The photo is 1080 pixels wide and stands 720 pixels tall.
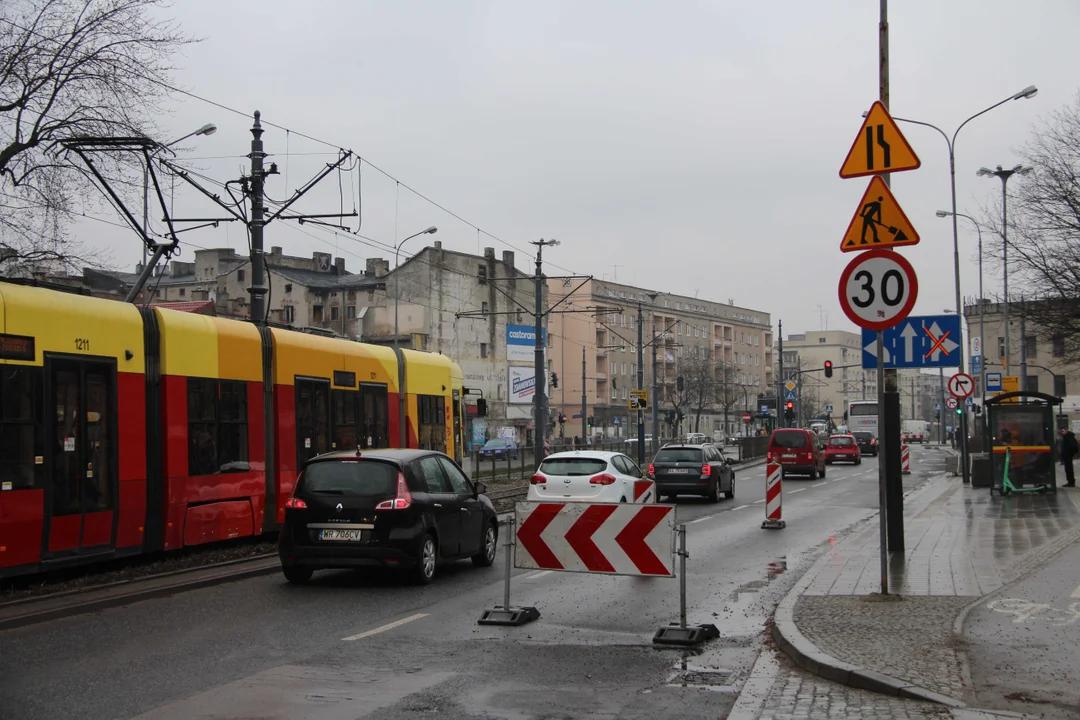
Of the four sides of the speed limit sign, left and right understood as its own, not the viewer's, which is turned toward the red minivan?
back

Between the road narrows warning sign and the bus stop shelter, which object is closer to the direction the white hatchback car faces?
the bus stop shelter

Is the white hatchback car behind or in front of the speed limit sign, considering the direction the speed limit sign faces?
behind

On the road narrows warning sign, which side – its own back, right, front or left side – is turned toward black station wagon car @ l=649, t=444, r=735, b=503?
back

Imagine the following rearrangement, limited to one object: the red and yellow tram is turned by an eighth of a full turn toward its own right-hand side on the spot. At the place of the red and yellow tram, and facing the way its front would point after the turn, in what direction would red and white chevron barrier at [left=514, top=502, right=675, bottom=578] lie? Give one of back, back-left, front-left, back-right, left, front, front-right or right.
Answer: front-right

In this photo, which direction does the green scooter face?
to the viewer's left

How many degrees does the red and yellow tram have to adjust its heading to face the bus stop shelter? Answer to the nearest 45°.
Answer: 0° — it already faces it

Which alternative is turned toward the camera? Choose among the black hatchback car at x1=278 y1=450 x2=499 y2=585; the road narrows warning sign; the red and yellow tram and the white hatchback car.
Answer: the road narrows warning sign

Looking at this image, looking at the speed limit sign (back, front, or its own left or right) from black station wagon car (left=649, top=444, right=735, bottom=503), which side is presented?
back
